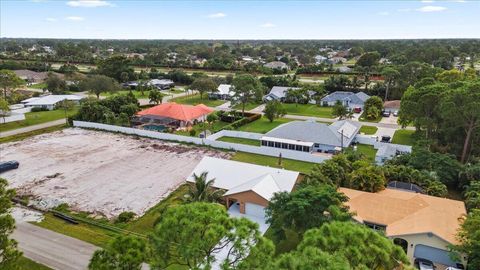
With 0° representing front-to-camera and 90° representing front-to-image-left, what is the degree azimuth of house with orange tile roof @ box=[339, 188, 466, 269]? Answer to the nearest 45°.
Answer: approximately 0°

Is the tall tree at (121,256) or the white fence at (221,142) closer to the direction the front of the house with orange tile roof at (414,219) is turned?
the tall tree

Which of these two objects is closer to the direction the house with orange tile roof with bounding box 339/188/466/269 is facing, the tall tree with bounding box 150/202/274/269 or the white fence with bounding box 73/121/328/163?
the tall tree

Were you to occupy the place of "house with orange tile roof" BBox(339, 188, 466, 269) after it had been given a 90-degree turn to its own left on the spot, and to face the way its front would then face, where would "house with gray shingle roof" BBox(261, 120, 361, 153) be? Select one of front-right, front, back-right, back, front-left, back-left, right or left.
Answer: back-left

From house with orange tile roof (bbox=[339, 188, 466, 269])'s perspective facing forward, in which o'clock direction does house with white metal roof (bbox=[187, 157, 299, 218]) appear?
The house with white metal roof is roughly at 3 o'clock from the house with orange tile roof.

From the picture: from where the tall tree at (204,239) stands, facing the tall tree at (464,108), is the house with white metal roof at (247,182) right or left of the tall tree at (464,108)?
left

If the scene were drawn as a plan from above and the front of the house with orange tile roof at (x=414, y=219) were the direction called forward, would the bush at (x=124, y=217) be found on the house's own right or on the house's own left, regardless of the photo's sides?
on the house's own right

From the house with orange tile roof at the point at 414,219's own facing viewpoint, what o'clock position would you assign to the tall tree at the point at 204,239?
The tall tree is roughly at 1 o'clock from the house with orange tile roof.

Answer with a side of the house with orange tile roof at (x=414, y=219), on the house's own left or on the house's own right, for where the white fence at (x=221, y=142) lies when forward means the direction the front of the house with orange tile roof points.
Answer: on the house's own right

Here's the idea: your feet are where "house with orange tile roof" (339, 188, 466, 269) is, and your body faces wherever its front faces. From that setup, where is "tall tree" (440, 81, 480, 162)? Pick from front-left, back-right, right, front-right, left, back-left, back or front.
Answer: back

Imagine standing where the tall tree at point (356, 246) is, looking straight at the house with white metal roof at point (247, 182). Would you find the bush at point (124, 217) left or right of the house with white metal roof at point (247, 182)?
left

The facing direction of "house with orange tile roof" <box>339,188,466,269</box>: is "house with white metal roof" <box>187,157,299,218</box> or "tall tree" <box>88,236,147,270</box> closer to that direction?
the tall tree
